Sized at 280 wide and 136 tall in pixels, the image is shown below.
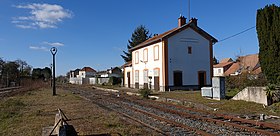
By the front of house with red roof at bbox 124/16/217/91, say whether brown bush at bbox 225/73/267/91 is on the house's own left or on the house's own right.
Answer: on the house's own left

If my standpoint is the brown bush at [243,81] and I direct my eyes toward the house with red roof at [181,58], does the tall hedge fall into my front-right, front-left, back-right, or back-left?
back-left
